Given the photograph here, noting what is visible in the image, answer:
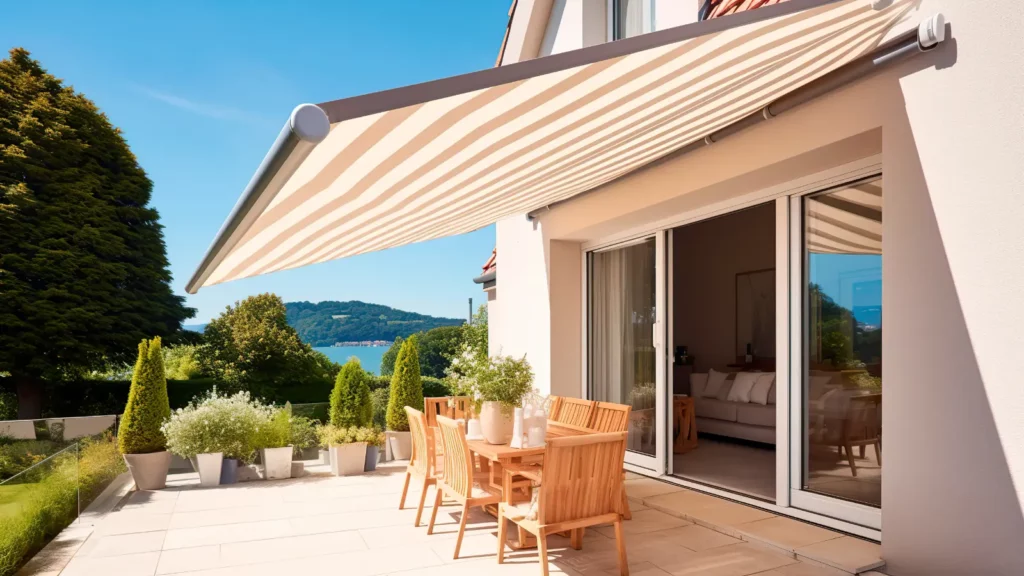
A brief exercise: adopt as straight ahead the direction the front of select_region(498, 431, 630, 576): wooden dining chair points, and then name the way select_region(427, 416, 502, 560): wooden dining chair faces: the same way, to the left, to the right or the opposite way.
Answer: to the right

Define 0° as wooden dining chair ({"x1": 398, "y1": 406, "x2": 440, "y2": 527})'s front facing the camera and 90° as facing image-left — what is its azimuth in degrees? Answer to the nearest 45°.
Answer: approximately 225°

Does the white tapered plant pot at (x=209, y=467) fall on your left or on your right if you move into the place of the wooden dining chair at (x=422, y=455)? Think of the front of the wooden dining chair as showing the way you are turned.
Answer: on your left

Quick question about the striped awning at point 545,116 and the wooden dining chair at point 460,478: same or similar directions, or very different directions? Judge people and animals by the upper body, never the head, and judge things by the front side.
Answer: very different directions

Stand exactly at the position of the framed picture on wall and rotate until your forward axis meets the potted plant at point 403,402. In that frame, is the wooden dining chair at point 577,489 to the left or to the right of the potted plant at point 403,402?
left

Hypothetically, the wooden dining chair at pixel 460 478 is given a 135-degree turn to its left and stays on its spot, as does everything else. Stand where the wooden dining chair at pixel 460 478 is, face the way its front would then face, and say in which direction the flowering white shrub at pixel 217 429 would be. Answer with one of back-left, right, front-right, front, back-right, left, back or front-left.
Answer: front-right

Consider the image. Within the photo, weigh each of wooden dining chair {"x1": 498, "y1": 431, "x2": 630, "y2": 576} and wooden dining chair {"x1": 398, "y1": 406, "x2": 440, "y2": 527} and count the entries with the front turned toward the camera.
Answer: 0

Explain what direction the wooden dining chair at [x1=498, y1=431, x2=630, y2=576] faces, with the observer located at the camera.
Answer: facing away from the viewer and to the left of the viewer

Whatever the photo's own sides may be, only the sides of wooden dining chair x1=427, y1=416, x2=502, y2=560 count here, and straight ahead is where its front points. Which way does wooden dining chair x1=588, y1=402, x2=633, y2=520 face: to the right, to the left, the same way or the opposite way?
the opposite way

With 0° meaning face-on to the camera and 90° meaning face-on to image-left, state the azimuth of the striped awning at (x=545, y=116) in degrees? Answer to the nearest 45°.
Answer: approximately 45°

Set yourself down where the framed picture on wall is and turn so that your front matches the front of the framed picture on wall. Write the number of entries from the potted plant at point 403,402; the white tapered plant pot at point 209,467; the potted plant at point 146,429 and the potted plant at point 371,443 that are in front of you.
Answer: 4

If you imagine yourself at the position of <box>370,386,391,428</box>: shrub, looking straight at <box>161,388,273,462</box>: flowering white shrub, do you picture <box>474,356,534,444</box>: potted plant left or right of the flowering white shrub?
left

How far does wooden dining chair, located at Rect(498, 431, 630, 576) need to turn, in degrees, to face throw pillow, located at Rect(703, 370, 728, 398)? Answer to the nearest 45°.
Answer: approximately 45° to its right
